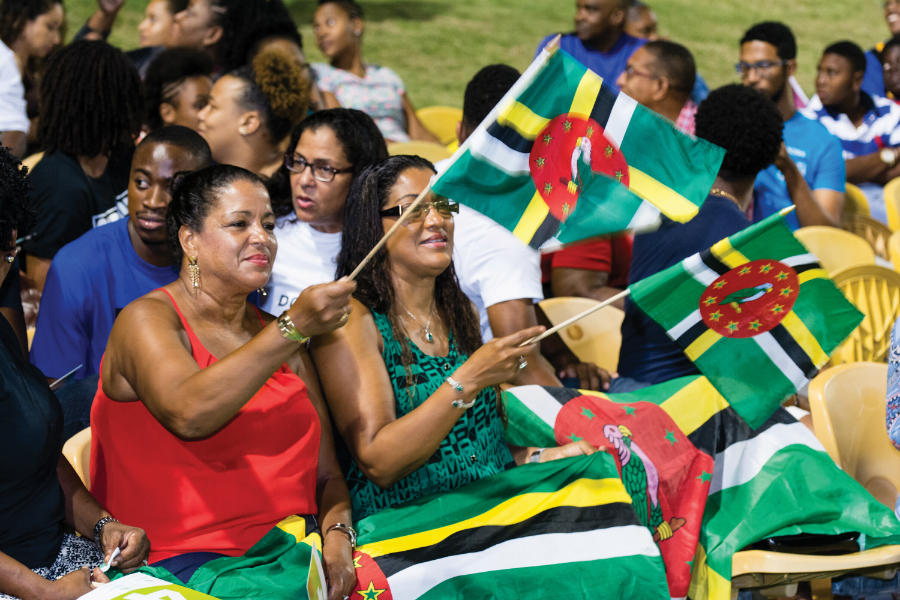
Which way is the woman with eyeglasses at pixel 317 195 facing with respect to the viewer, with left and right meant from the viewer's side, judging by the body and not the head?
facing the viewer and to the left of the viewer

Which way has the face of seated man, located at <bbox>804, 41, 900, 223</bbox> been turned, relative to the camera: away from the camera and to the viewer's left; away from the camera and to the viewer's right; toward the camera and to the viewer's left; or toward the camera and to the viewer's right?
toward the camera and to the viewer's left

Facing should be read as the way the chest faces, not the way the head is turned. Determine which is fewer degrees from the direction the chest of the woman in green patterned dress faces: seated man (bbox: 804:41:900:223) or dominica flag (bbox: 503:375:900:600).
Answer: the dominica flag

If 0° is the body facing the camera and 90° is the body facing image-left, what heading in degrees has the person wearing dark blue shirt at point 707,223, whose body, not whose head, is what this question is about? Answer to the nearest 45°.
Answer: approximately 135°

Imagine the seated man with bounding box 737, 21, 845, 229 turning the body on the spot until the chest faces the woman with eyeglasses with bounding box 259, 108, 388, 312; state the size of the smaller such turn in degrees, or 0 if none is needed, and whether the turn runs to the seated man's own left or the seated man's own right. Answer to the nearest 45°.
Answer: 0° — they already face them

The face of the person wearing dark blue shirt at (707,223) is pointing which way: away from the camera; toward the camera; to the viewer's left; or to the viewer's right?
away from the camera

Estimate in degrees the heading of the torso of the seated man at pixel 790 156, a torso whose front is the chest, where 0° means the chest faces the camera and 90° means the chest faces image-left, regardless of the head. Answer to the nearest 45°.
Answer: approximately 45°

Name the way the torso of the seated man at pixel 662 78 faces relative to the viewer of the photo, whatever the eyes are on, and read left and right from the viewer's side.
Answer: facing to the left of the viewer

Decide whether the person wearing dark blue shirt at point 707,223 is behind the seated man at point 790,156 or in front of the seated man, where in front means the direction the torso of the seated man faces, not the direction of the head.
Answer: in front

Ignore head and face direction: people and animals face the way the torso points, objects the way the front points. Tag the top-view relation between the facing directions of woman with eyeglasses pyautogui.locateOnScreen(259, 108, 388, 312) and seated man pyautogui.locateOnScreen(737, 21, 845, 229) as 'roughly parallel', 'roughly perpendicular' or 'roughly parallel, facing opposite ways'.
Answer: roughly parallel

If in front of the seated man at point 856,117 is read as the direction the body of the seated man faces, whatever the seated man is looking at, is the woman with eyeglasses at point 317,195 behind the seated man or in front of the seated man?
in front

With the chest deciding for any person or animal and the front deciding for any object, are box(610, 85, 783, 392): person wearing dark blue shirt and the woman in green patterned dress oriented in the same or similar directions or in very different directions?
very different directions
